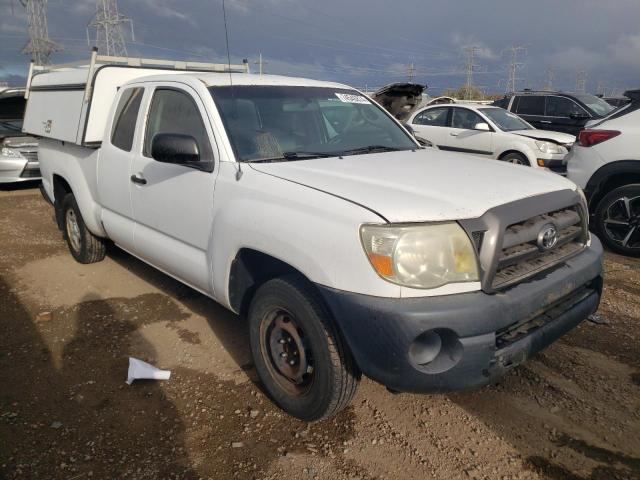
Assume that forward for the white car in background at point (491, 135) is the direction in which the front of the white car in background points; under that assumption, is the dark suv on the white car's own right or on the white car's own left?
on the white car's own left

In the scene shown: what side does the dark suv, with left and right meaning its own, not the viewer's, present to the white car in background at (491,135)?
right

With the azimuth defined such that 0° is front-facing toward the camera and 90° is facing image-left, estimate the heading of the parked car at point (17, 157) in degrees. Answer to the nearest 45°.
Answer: approximately 315°

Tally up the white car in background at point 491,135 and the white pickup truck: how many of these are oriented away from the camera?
0

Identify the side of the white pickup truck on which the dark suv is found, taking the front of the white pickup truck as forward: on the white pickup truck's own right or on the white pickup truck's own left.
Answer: on the white pickup truck's own left

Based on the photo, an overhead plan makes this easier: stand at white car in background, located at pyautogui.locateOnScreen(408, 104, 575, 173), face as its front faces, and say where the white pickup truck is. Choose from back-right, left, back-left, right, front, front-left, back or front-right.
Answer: front-right

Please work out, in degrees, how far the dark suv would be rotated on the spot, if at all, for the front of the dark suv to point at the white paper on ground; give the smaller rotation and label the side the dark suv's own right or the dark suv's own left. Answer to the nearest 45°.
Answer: approximately 45° to the dark suv's own right

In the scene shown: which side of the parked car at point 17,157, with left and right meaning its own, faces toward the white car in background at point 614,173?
front

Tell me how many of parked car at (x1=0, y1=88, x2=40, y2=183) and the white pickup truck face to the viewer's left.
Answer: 0

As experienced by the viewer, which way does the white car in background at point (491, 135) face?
facing the viewer and to the right of the viewer
